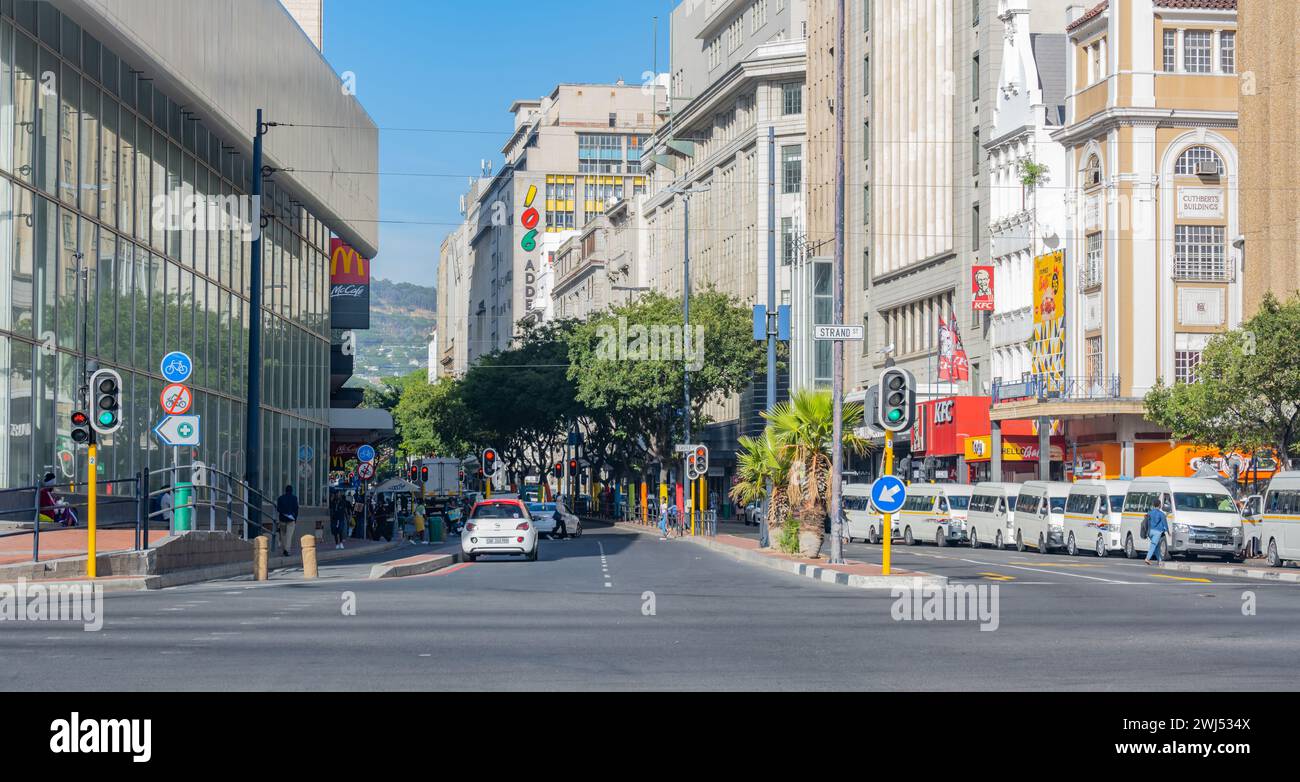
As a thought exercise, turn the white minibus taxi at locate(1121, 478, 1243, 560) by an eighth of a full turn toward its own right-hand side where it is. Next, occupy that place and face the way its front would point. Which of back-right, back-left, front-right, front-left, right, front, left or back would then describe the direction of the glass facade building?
front-right

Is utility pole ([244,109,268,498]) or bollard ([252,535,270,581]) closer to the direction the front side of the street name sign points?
the bollard

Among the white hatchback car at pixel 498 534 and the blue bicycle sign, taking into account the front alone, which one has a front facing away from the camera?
the white hatchback car

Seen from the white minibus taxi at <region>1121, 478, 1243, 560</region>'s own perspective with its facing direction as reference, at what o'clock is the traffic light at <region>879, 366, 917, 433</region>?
The traffic light is roughly at 2 o'clock from the white minibus taxi.

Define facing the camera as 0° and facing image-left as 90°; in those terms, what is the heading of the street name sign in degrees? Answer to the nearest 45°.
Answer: approximately 0°

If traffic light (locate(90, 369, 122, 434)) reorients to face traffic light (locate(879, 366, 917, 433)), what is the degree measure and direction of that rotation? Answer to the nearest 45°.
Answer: approximately 90° to its left

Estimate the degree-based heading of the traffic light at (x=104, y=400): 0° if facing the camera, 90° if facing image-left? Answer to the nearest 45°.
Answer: approximately 0°

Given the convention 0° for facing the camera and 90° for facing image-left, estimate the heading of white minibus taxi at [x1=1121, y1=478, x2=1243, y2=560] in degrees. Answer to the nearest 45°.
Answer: approximately 315°

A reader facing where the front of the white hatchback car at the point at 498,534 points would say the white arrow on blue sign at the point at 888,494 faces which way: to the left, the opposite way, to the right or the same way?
the opposite way

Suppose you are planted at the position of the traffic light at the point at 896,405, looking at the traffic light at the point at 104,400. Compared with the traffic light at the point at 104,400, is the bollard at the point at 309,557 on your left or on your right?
right
